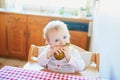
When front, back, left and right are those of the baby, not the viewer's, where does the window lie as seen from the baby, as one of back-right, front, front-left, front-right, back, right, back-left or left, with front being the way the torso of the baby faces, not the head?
back

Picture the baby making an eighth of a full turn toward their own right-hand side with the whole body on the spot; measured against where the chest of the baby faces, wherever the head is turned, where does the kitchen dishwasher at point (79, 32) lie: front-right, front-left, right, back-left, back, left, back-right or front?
back-right

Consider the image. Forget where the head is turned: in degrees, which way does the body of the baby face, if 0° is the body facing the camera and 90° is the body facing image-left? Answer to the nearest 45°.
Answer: approximately 0°
